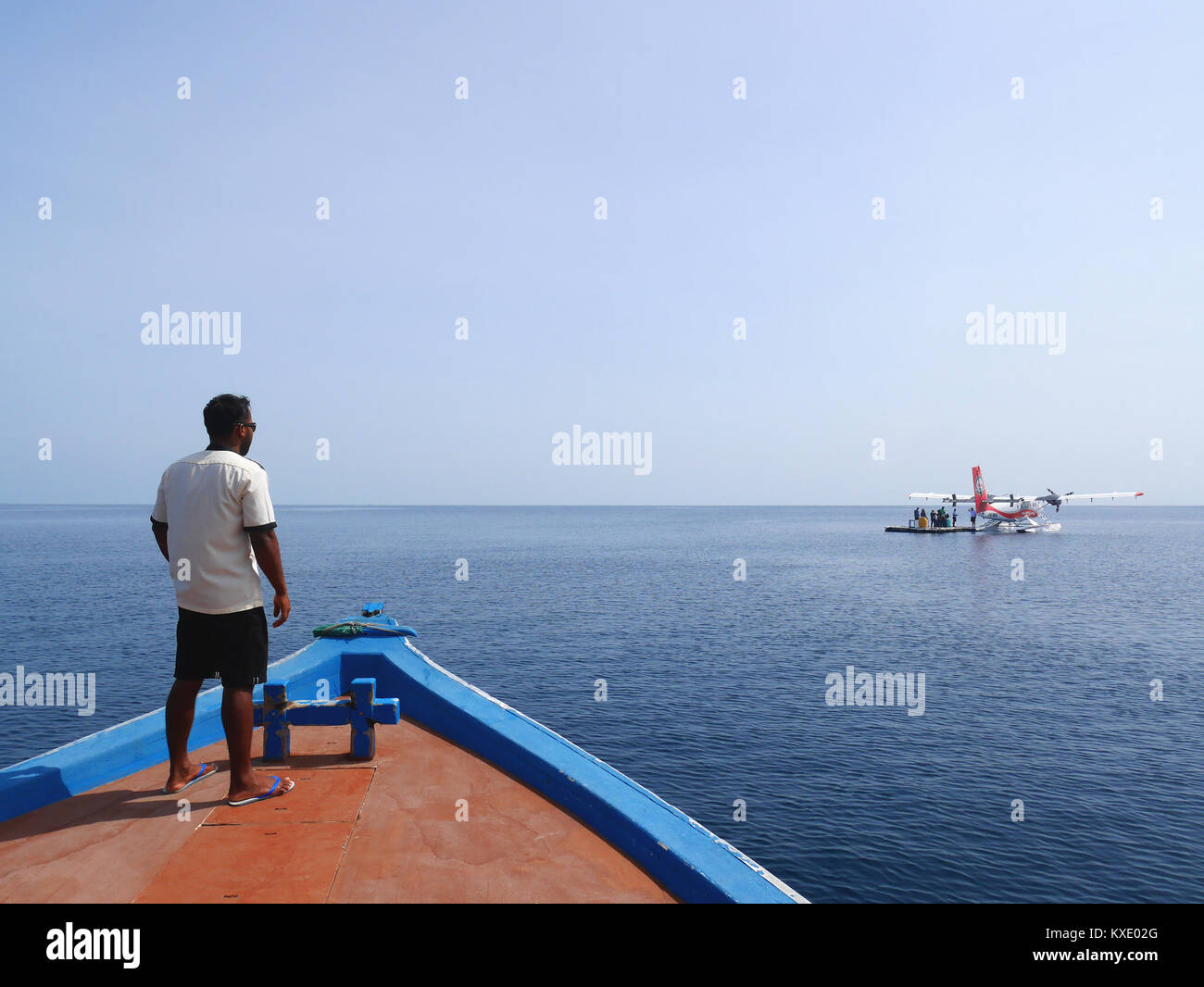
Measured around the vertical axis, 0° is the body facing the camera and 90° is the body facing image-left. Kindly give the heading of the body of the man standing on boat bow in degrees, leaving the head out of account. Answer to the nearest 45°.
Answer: approximately 225°
